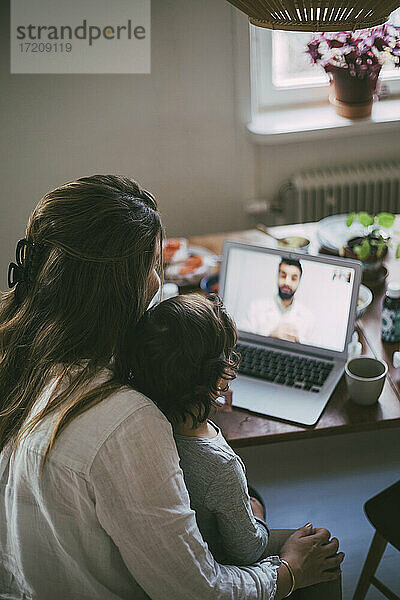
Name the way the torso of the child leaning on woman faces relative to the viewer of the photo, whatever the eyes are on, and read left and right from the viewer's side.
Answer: facing away from the viewer and to the right of the viewer

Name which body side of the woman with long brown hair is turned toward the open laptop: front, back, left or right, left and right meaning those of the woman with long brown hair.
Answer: front

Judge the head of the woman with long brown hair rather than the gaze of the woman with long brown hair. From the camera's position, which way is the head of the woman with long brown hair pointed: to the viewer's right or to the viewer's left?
to the viewer's right

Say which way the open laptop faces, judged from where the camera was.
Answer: facing the viewer and to the left of the viewer

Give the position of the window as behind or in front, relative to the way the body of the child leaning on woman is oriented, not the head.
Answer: in front

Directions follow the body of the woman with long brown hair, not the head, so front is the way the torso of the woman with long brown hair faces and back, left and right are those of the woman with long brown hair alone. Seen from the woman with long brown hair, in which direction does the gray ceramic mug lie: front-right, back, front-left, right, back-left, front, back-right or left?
front

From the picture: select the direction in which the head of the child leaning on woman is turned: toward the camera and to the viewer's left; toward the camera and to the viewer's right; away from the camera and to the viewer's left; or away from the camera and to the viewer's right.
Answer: away from the camera and to the viewer's right

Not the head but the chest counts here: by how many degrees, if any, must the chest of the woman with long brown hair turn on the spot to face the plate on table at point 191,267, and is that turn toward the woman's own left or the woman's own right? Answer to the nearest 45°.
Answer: approximately 45° to the woman's own left

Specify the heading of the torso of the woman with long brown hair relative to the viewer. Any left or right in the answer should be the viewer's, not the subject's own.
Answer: facing away from the viewer and to the right of the viewer

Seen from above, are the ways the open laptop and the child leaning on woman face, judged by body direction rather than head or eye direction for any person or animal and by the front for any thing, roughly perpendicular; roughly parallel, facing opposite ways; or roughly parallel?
roughly parallel, facing opposite ways

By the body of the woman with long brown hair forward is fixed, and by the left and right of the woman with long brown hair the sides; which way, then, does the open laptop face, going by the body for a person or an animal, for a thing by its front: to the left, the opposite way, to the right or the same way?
the opposite way
